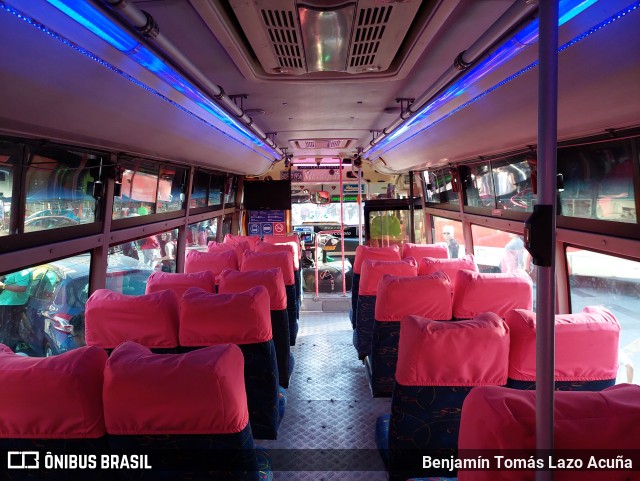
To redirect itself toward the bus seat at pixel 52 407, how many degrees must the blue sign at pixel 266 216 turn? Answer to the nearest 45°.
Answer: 0° — it already faces it

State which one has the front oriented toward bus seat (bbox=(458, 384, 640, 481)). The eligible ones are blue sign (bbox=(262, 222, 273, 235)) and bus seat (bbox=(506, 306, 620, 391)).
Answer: the blue sign

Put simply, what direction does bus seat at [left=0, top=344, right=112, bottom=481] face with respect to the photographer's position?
facing away from the viewer

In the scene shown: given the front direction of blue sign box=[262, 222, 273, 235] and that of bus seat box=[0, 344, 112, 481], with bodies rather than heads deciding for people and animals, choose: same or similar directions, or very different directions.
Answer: very different directions

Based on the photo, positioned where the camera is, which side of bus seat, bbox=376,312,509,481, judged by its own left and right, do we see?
back

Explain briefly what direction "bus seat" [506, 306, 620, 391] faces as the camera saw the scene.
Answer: facing away from the viewer

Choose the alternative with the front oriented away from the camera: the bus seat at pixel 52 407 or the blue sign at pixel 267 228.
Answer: the bus seat

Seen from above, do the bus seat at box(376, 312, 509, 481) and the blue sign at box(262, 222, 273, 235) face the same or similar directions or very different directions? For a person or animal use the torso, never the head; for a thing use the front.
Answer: very different directions

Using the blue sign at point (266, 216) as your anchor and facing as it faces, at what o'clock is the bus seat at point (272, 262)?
The bus seat is roughly at 12 o'clock from the blue sign.

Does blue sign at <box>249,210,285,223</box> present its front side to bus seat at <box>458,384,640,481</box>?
yes

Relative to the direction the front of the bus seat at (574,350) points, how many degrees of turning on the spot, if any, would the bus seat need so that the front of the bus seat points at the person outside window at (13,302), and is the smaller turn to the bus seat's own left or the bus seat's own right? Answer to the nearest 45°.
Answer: approximately 90° to the bus seat's own left
